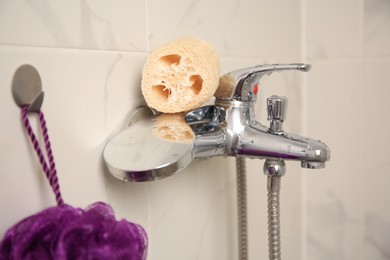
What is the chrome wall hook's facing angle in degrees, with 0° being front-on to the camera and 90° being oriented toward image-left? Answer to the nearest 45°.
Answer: approximately 315°
